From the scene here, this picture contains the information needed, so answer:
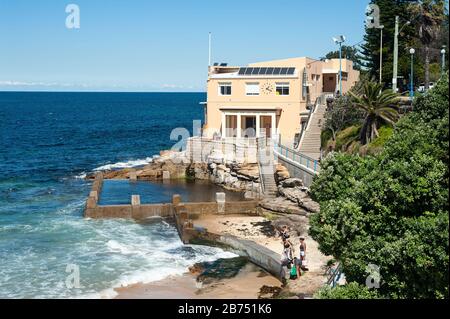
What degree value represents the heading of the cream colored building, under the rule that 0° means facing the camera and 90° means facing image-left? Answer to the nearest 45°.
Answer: approximately 0°

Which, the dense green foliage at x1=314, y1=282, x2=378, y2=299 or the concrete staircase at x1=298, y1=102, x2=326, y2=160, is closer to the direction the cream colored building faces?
the dense green foliage

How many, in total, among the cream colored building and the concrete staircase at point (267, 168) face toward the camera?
2

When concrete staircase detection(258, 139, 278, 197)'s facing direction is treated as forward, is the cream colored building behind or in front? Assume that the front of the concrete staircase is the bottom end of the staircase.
behind

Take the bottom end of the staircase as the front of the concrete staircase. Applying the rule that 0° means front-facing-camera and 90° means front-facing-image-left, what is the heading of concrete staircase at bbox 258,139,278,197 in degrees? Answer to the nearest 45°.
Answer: approximately 0°

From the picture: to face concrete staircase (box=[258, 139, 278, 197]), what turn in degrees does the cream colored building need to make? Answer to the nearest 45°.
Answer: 0° — it already faces it

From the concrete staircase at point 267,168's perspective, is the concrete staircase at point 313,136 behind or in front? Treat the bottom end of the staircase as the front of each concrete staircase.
behind

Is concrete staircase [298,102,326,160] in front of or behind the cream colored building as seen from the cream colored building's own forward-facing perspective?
in front
